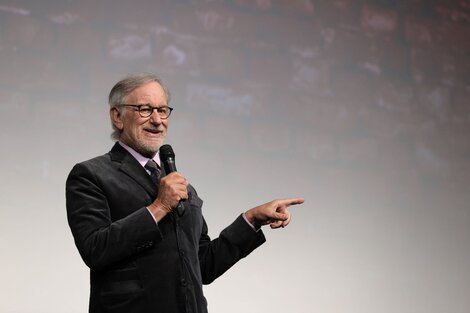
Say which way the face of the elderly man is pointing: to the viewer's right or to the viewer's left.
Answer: to the viewer's right

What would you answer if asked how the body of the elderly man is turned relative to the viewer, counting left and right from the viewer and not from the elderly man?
facing the viewer and to the right of the viewer
